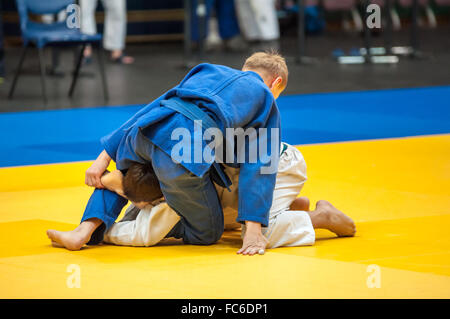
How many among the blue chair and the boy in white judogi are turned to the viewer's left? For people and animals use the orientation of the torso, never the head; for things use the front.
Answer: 1

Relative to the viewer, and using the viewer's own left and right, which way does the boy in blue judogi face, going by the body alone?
facing away from the viewer and to the right of the viewer

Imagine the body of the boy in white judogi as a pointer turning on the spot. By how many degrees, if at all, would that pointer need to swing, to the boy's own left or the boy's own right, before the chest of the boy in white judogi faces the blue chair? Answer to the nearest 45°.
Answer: approximately 45° to the boy's own right

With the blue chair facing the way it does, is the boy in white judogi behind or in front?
in front

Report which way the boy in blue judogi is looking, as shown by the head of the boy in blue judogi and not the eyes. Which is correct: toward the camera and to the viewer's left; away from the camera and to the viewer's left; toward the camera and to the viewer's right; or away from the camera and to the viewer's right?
away from the camera and to the viewer's right

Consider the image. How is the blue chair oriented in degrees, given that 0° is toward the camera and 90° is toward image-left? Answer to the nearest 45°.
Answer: approximately 315°

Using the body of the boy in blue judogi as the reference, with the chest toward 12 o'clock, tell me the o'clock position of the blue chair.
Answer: The blue chair is roughly at 10 o'clock from the boy in blue judogi.

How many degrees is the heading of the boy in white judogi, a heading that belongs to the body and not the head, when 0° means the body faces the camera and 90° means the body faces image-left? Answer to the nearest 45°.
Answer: approximately 90°
